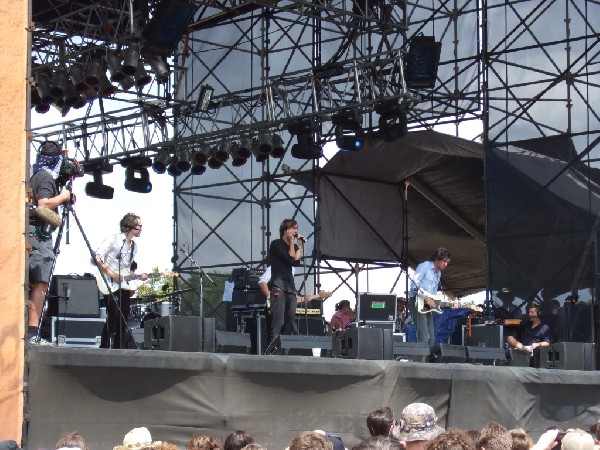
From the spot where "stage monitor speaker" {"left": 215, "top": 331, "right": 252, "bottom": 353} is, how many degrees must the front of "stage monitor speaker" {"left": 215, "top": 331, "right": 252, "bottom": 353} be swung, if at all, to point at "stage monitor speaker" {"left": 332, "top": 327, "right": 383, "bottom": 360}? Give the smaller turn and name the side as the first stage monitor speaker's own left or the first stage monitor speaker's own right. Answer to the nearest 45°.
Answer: approximately 90° to the first stage monitor speaker's own right

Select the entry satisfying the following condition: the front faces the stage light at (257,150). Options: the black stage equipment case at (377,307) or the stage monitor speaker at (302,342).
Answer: the stage monitor speaker at (302,342)

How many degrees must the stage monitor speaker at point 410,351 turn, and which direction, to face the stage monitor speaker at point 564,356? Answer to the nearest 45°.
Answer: approximately 90° to its right

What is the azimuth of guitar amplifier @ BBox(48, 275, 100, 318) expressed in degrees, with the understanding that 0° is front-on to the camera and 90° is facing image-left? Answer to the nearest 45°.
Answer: approximately 315°

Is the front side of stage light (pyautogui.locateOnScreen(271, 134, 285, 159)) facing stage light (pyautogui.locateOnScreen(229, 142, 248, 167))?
no

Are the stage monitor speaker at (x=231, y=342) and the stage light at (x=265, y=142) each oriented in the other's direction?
yes

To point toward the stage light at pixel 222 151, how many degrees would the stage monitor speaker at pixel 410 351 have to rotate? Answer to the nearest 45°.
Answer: approximately 45° to its left

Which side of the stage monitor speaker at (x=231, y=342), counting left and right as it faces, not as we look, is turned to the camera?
back

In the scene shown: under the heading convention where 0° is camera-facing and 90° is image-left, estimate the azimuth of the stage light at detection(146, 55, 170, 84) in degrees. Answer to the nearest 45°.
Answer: approximately 315°

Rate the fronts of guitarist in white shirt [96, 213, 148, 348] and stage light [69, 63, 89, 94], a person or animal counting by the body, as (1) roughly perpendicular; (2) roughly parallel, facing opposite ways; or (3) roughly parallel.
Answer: roughly parallel

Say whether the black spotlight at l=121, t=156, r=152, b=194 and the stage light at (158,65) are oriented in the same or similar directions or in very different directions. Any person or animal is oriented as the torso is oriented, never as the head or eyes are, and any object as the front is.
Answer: same or similar directions

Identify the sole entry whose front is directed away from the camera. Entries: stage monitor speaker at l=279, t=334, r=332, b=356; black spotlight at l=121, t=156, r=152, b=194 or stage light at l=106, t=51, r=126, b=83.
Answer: the stage monitor speaker

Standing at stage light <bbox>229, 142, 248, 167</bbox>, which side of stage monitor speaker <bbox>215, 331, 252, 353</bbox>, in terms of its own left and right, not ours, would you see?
front

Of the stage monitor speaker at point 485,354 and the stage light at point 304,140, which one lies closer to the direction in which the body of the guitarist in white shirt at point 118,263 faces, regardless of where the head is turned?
the stage monitor speaker

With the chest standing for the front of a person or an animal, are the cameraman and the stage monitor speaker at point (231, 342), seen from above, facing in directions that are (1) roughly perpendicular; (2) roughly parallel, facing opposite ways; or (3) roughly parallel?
roughly perpendicular

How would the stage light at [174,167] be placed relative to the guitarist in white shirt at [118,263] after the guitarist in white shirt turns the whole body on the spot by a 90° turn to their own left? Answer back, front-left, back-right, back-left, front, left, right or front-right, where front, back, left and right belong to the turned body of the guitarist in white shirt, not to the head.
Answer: front-left

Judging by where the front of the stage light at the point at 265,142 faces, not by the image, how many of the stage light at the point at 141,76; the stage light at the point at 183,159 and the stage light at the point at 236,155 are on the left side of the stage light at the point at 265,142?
0
